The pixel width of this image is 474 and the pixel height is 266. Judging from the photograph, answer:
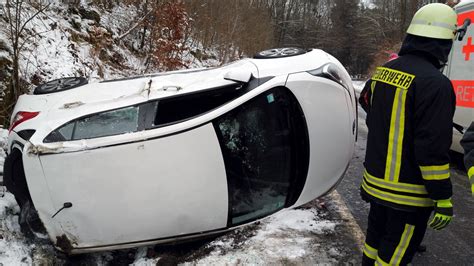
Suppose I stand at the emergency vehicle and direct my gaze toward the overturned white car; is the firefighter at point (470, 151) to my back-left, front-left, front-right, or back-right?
front-left

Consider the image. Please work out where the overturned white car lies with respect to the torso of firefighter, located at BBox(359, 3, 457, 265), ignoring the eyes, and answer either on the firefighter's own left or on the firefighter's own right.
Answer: on the firefighter's own left

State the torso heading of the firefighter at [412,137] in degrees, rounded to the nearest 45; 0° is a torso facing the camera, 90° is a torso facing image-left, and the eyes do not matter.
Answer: approximately 225°

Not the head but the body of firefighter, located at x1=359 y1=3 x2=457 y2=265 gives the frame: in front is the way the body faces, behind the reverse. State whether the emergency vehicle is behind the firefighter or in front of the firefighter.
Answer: in front
